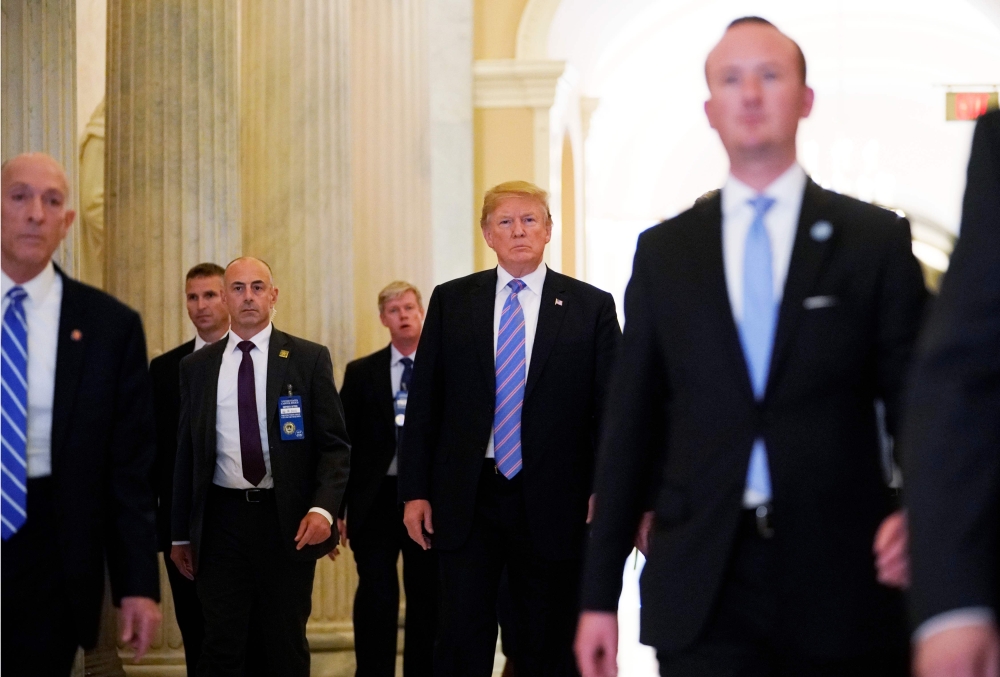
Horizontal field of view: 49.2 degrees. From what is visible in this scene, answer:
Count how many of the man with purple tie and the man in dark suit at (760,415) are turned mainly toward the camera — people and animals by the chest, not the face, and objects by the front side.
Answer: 2

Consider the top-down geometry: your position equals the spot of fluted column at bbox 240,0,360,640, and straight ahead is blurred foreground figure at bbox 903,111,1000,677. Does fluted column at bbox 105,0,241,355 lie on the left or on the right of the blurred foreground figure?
right

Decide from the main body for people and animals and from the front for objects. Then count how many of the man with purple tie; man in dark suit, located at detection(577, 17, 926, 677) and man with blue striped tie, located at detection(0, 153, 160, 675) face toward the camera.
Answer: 3

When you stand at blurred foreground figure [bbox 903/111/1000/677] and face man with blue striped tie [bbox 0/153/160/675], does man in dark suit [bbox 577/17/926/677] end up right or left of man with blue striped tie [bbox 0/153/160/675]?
right

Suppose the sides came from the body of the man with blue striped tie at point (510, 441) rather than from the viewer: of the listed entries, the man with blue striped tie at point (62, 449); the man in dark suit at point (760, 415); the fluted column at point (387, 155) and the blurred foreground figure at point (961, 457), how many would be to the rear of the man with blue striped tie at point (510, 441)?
1

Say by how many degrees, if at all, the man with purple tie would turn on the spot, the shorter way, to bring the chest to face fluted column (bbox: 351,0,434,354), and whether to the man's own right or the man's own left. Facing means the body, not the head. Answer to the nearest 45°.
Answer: approximately 180°

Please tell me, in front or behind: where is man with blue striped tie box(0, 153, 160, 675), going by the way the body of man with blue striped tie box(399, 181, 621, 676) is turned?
in front
